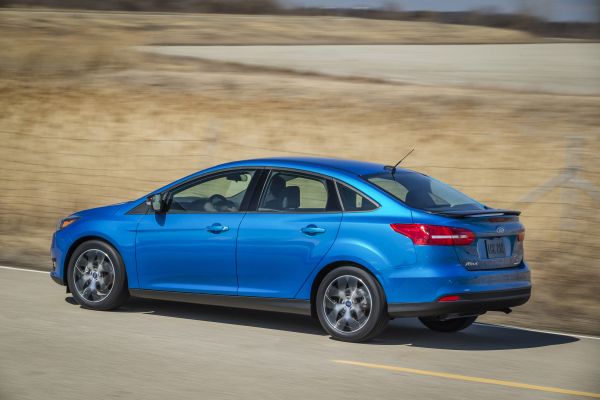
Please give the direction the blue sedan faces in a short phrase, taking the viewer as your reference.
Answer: facing away from the viewer and to the left of the viewer
